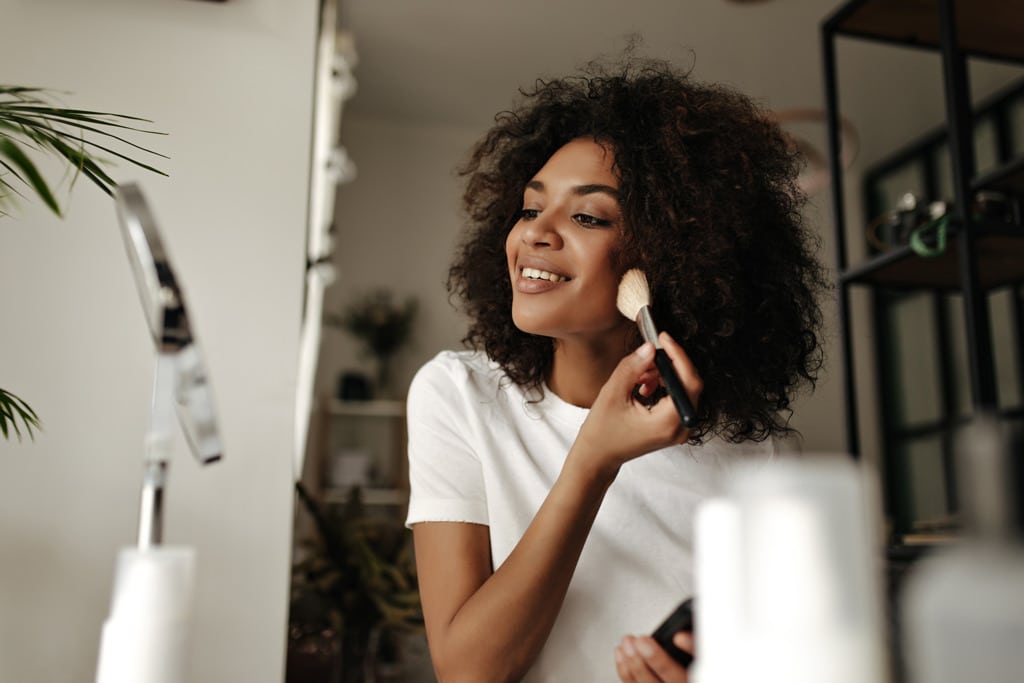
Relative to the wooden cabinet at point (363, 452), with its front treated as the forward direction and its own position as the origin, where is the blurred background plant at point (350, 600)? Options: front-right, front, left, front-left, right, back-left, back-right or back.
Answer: front

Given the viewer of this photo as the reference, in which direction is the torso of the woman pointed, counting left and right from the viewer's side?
facing the viewer and to the left of the viewer

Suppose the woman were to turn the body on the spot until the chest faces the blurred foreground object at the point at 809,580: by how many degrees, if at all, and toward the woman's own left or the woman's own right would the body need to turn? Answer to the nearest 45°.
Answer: approximately 45° to the woman's own left

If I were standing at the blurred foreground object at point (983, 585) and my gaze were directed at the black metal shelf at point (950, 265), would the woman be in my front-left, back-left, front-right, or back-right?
front-left

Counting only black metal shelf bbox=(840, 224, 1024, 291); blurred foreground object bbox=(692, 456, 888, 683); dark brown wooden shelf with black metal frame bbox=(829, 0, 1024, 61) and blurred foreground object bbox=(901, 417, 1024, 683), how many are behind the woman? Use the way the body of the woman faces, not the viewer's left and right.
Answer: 2

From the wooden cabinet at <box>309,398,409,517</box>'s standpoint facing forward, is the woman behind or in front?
in front

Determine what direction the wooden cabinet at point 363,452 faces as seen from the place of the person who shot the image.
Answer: facing the viewer

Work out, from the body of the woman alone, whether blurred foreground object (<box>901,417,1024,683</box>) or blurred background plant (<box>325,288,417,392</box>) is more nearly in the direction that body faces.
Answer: the blurred foreground object

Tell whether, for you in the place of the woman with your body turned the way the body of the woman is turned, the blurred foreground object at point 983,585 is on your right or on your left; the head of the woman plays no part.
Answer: on your left

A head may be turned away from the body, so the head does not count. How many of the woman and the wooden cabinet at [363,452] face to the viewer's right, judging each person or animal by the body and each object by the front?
0

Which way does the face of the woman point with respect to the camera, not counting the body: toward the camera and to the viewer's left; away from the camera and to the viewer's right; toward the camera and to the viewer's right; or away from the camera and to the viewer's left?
toward the camera and to the viewer's left

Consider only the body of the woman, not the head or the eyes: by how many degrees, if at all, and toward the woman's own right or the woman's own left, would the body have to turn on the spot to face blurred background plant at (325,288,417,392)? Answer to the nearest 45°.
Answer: approximately 135° to the woman's own right

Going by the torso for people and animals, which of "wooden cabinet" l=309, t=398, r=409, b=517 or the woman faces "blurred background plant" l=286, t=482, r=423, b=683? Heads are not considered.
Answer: the wooden cabinet

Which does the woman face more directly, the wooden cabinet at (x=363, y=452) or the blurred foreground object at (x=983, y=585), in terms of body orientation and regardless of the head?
the blurred foreground object

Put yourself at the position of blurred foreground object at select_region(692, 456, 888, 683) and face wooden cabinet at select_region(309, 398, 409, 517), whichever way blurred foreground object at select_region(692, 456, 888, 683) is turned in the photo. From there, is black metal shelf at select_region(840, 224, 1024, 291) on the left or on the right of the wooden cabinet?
right

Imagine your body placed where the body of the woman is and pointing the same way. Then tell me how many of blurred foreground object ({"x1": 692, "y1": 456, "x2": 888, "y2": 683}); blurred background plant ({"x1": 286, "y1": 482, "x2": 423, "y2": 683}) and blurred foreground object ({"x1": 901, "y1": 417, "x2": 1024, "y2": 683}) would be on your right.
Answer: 1
